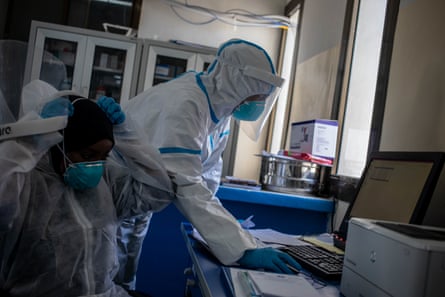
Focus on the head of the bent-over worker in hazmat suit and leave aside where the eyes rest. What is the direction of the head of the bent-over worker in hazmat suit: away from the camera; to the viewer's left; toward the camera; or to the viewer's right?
to the viewer's right

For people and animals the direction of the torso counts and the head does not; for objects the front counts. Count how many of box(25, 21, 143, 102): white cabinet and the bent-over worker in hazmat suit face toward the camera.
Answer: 1

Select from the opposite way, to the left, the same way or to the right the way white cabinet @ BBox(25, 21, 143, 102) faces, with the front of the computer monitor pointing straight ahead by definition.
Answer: to the left

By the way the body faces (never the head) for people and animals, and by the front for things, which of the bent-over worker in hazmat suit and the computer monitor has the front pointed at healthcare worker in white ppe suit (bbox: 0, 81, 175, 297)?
the computer monitor

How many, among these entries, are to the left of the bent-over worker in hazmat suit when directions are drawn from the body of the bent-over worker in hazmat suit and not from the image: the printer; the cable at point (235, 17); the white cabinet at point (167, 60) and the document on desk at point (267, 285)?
2

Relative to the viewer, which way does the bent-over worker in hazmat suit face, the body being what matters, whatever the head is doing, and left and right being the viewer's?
facing to the right of the viewer

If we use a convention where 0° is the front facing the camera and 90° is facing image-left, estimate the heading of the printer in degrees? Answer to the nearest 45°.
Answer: approximately 45°

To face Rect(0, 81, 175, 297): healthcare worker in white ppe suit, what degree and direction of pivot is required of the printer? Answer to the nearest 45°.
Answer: approximately 45° to its right
